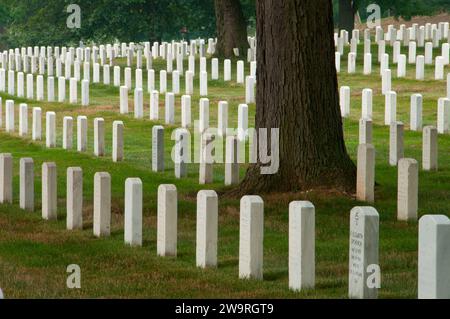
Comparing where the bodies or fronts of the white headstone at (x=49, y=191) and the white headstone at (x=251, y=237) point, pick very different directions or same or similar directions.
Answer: same or similar directions

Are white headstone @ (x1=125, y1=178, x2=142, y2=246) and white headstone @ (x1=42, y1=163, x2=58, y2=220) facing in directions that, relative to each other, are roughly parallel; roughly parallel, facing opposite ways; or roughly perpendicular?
roughly parallel

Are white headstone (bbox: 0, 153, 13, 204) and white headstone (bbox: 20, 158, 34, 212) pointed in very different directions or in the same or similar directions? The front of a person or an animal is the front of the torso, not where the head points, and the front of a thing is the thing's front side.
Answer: same or similar directions

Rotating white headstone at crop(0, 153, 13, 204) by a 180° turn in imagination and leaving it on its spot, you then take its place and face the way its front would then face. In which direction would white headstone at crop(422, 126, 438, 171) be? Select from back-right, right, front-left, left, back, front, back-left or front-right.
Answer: front

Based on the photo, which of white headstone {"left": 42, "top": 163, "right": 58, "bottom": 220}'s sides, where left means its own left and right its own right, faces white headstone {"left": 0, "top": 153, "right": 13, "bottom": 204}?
right
